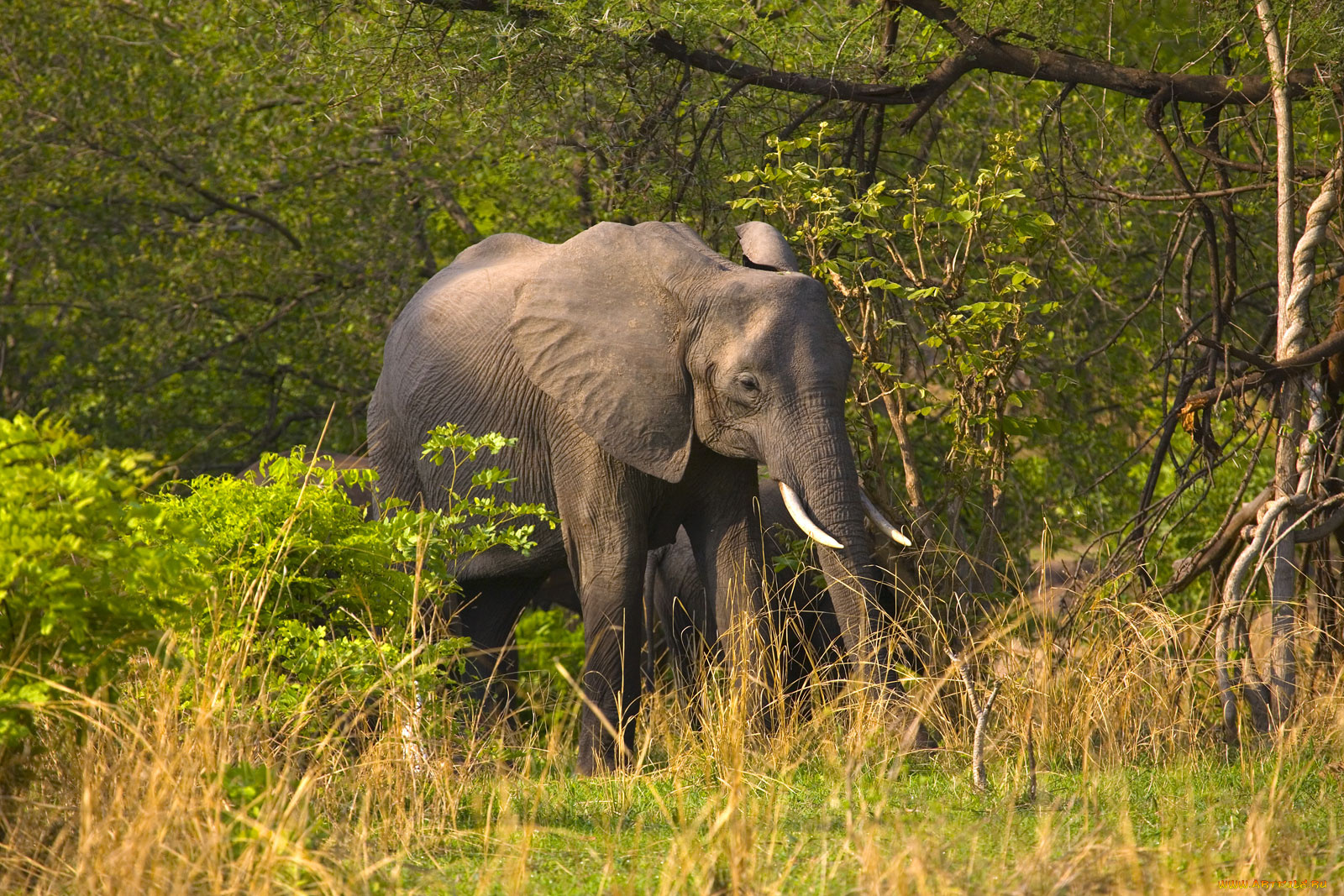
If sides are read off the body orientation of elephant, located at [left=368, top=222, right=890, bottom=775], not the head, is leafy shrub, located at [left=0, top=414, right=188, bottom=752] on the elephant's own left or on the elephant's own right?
on the elephant's own right

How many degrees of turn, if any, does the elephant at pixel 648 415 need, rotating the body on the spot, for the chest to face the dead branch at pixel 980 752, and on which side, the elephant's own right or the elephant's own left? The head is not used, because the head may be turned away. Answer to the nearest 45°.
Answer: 0° — it already faces it

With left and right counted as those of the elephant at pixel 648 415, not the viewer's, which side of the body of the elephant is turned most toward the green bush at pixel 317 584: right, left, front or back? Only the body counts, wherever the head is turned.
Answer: right

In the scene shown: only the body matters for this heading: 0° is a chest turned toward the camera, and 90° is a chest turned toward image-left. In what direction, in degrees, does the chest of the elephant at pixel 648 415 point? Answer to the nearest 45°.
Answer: approximately 315°

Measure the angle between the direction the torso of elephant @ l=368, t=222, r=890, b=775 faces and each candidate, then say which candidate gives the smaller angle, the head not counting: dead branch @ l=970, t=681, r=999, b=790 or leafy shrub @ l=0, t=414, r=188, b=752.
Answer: the dead branch

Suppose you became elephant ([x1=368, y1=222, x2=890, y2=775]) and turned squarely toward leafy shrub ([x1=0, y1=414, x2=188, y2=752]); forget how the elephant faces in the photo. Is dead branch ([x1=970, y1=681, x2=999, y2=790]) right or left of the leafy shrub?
left

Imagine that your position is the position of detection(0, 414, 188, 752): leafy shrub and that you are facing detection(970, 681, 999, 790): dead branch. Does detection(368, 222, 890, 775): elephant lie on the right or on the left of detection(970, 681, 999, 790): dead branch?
left

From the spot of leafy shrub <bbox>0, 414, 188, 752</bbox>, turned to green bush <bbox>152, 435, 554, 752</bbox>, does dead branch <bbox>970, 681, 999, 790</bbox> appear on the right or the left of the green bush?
right

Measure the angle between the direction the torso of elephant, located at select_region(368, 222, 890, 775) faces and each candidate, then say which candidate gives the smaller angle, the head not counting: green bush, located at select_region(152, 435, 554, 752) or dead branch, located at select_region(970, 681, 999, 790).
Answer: the dead branch
